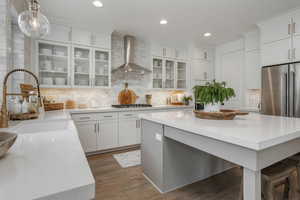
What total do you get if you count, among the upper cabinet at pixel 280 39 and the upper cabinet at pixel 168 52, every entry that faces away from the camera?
0

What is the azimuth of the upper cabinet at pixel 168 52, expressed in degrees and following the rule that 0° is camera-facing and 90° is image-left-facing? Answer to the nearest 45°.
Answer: approximately 315°

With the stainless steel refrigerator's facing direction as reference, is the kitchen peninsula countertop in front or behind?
in front

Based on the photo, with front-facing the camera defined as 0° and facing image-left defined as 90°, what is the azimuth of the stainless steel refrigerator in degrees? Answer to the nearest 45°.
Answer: approximately 45°

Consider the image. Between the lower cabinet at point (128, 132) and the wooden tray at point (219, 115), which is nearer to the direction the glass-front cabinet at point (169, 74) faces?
the wooden tray

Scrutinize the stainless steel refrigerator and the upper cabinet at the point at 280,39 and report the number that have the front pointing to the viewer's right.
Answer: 0

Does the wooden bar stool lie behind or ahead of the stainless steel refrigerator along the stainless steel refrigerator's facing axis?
ahead

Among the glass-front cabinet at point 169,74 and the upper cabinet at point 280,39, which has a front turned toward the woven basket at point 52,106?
the upper cabinet

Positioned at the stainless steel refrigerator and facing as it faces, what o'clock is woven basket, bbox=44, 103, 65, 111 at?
The woven basket is roughly at 12 o'clock from the stainless steel refrigerator.

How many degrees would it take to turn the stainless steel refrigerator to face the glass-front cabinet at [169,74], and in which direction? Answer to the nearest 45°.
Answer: approximately 45° to its right

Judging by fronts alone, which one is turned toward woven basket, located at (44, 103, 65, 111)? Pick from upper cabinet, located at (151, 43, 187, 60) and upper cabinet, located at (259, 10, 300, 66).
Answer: upper cabinet, located at (259, 10, 300, 66)

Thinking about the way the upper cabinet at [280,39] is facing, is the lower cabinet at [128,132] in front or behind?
in front

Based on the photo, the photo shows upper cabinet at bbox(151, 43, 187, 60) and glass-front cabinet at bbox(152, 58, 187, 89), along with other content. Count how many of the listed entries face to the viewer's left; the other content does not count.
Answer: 0

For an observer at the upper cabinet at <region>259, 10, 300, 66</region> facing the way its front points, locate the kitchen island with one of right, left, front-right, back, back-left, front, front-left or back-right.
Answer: front-left
